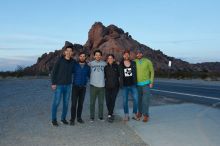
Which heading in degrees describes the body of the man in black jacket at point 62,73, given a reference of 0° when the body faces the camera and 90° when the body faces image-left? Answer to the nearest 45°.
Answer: approximately 315°

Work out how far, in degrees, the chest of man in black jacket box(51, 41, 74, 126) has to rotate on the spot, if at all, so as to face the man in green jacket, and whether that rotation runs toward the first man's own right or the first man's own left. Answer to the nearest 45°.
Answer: approximately 45° to the first man's own left

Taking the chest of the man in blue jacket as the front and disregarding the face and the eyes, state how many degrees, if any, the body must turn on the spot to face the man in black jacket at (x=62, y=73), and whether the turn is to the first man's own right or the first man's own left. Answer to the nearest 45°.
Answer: approximately 90° to the first man's own right

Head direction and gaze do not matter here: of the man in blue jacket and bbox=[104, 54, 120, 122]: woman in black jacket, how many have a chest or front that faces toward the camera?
2

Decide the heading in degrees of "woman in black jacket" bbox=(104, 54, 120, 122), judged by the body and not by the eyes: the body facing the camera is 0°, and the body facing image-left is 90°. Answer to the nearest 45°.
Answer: approximately 0°

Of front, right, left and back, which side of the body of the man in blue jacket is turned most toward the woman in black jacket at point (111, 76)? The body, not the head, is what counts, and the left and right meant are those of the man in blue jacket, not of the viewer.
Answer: left

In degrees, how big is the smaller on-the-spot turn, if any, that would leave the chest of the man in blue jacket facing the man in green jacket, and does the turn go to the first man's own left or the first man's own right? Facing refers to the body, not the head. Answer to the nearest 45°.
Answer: approximately 90° to the first man's own left

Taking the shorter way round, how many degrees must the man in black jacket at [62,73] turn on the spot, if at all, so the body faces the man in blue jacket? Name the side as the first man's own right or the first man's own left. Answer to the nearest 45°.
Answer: approximately 45° to the first man's own left
